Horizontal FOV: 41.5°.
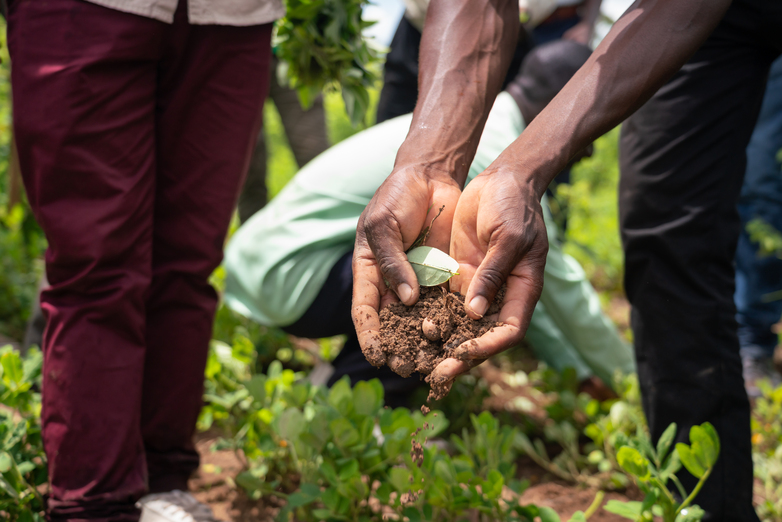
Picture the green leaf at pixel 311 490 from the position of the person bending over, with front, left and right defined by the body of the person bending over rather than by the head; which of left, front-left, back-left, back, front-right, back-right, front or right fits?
right

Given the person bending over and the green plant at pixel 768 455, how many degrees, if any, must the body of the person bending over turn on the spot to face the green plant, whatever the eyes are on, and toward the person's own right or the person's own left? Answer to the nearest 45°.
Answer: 0° — they already face it

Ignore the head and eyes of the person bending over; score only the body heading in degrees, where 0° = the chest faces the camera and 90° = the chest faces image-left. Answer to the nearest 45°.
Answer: approximately 270°

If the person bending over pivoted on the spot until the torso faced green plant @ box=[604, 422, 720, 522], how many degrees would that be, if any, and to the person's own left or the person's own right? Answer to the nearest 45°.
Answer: approximately 45° to the person's own right

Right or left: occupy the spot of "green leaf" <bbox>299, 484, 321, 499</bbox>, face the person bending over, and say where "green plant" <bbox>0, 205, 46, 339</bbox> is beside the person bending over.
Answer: left

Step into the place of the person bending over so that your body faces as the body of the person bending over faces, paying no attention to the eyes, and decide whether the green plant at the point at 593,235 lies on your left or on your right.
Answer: on your left

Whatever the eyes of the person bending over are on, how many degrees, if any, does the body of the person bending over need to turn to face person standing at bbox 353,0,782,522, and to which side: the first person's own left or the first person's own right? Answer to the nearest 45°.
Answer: approximately 45° to the first person's own right

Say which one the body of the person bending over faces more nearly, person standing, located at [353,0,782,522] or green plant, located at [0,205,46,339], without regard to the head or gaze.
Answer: the person standing
